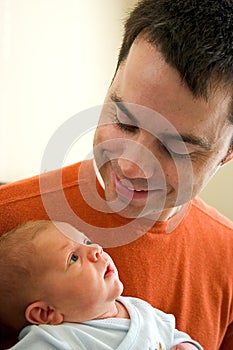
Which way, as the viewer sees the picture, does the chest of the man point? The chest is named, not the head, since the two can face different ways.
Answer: toward the camera

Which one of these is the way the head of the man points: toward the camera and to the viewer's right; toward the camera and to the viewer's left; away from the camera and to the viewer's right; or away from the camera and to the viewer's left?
toward the camera and to the viewer's left
